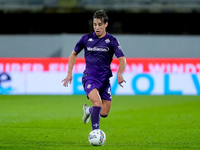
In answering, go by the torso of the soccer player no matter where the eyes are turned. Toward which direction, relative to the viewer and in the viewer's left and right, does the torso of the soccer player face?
facing the viewer
